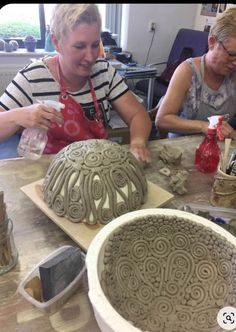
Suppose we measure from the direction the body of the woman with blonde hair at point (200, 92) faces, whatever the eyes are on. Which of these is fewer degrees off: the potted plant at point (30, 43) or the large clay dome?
the large clay dome

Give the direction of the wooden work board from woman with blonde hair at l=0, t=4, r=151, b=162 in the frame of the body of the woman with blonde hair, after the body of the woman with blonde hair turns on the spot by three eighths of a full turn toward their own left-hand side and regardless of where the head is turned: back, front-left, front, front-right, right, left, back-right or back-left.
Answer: back

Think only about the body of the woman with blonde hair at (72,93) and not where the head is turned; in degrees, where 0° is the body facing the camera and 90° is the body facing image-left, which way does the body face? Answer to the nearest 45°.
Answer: approximately 315°

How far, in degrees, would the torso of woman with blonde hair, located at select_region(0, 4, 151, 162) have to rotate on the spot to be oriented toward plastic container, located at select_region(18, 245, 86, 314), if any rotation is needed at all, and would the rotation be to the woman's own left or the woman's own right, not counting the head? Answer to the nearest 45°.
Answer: approximately 45° to the woman's own right
